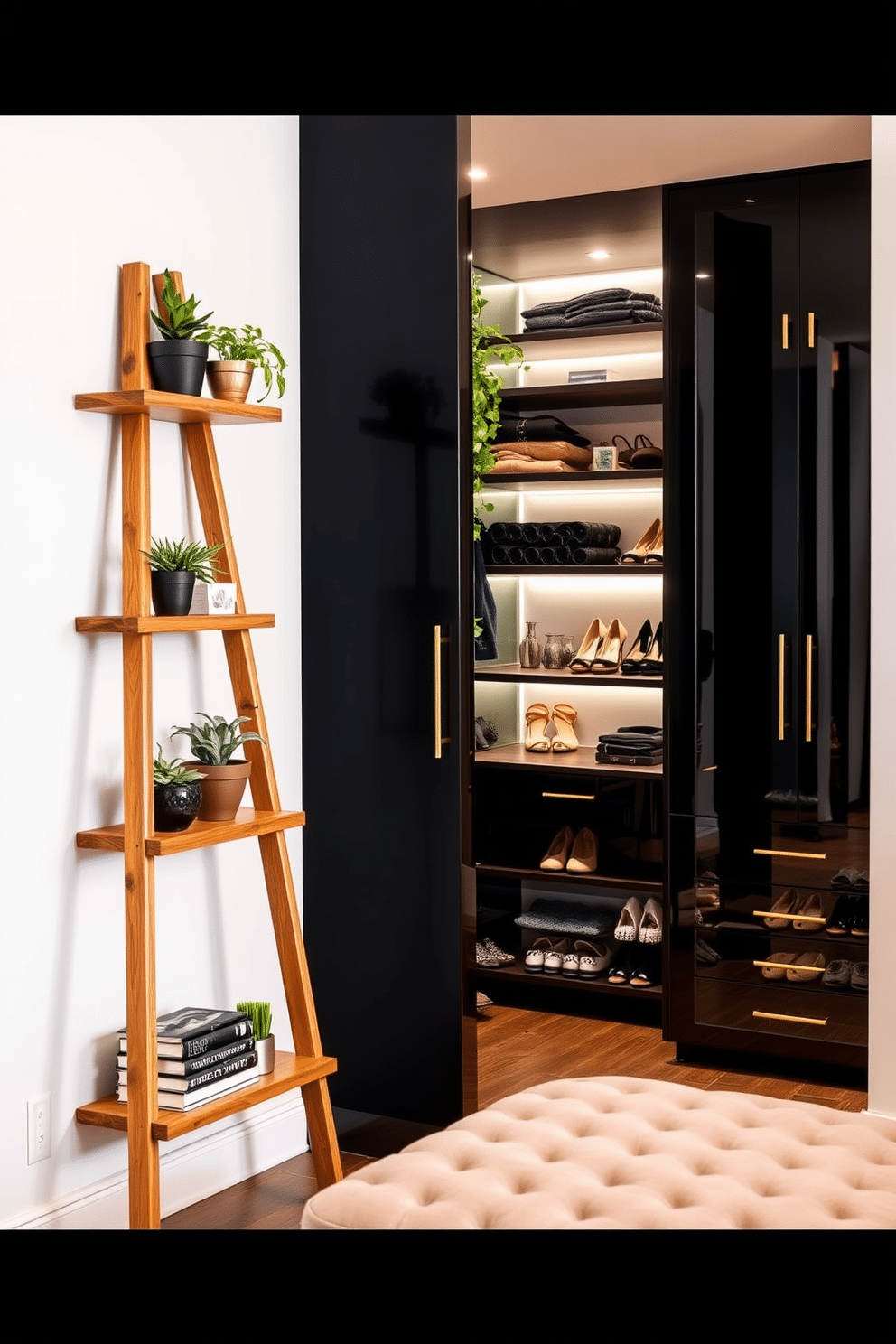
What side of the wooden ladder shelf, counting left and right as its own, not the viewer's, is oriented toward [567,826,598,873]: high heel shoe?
left

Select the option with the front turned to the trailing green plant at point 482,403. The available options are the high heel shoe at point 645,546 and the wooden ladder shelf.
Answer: the high heel shoe

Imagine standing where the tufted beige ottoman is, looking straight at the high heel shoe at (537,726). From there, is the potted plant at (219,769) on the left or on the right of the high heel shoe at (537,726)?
left

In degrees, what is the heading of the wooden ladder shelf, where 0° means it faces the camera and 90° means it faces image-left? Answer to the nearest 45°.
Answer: approximately 315°

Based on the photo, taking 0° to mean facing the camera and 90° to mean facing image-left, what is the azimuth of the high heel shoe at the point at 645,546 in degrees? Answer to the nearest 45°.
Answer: approximately 45°

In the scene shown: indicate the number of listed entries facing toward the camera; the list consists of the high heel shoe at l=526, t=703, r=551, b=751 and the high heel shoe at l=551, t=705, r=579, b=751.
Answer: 2

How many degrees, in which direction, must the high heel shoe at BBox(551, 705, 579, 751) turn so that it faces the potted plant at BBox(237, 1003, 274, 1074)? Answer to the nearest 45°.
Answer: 0° — it already faces it

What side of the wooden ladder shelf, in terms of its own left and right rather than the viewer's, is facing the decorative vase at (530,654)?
left

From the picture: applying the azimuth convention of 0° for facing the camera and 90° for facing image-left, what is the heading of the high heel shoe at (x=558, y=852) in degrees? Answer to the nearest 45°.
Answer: approximately 45°

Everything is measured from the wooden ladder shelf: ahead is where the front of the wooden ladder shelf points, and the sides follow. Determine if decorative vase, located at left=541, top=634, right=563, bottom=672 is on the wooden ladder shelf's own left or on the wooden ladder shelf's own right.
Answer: on the wooden ladder shelf's own left
